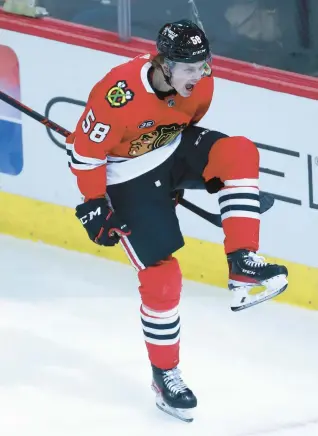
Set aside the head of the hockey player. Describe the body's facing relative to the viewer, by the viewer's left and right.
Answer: facing the viewer and to the right of the viewer
